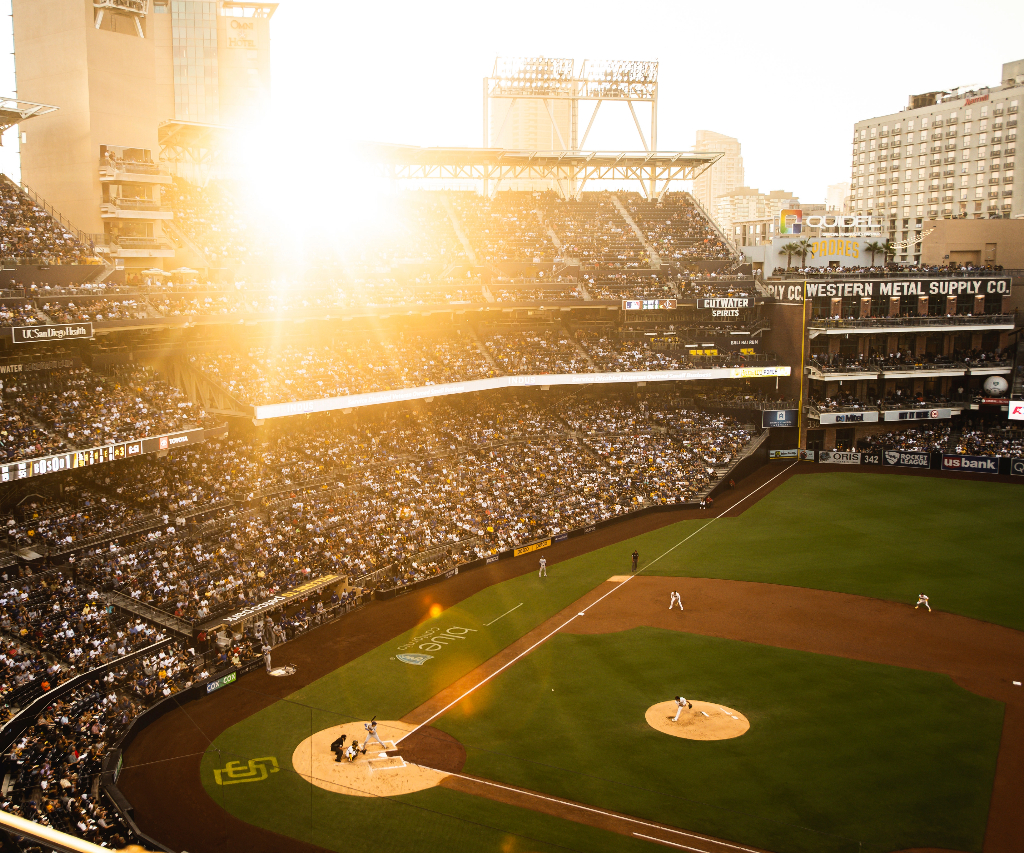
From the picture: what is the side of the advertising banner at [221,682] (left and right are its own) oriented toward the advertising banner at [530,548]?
left

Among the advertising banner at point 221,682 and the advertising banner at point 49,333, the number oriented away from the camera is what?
0

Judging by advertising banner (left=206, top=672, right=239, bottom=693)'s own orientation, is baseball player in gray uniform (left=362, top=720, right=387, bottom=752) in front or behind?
in front

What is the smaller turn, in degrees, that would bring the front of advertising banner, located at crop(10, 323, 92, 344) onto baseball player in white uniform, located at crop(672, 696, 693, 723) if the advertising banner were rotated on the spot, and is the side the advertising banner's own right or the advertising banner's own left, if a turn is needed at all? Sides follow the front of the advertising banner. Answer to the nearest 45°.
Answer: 0° — it already faces them

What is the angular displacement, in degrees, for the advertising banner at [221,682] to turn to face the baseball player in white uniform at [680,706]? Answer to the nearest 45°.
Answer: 0° — it already faces them

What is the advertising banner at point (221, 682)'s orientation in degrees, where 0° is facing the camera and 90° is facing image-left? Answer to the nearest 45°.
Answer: approximately 315°

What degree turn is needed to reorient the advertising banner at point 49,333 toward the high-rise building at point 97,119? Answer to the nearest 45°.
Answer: approximately 135° to its left

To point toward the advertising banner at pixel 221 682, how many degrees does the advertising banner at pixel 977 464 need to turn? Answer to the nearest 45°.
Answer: approximately 45° to its right

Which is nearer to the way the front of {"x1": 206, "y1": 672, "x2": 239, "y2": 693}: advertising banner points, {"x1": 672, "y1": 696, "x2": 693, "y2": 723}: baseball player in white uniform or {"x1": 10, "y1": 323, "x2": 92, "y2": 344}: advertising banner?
the baseball player in white uniform

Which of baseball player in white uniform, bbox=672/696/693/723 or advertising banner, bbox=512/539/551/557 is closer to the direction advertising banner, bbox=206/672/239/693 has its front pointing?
the baseball player in white uniform
